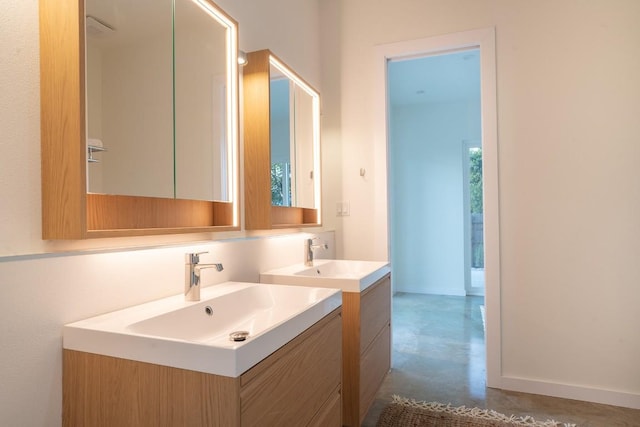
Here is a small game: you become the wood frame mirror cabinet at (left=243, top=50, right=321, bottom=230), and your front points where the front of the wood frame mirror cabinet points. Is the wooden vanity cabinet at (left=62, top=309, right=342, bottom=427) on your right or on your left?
on your right

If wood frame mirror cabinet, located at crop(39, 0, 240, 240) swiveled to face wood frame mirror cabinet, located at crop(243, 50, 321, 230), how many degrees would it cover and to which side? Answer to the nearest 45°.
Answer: approximately 90° to its left

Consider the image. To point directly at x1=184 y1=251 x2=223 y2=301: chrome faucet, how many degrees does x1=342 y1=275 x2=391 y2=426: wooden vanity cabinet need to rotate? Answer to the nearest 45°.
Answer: approximately 135° to its right

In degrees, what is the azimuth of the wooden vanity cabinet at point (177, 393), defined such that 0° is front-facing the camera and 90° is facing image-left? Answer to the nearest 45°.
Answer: approximately 315°

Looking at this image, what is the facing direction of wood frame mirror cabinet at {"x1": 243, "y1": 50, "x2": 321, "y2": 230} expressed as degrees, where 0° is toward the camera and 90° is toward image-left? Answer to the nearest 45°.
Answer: approximately 315°

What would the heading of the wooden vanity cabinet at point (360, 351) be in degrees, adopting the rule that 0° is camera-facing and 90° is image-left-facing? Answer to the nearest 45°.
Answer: approximately 270°

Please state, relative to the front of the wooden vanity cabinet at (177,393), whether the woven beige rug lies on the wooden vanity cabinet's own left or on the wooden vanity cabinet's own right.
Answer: on the wooden vanity cabinet's own left
